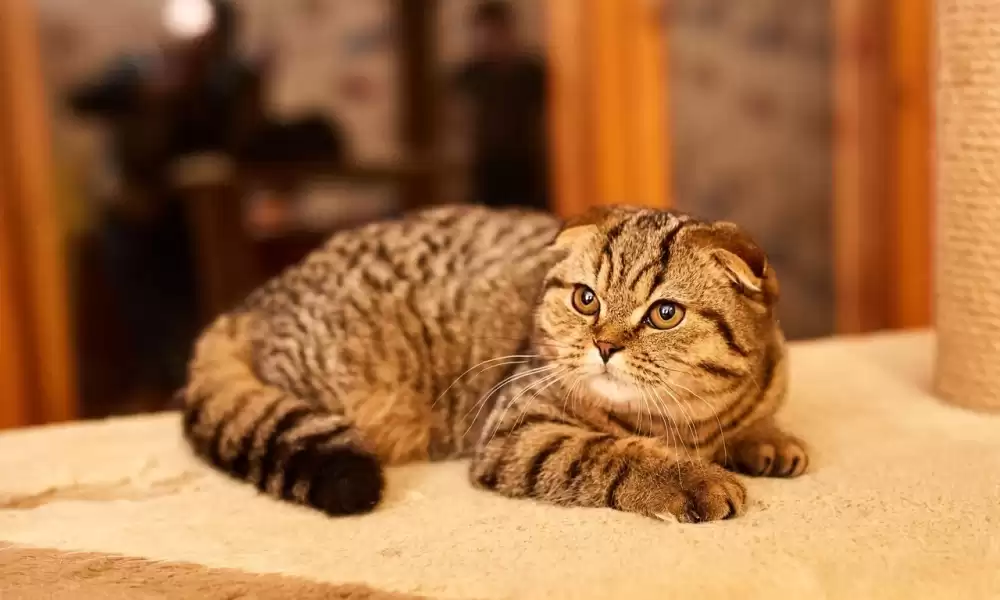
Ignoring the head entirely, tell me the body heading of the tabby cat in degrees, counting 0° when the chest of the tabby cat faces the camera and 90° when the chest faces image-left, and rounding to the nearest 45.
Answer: approximately 315°

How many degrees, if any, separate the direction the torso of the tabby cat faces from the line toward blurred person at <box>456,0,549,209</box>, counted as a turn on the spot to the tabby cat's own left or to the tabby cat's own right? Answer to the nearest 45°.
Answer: approximately 135° to the tabby cat's own left

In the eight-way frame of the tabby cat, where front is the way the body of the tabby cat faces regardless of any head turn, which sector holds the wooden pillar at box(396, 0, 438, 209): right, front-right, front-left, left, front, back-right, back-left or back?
back-left

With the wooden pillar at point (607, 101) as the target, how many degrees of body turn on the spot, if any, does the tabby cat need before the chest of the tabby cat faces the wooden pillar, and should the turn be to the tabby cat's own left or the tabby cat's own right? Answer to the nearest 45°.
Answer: approximately 135° to the tabby cat's own left

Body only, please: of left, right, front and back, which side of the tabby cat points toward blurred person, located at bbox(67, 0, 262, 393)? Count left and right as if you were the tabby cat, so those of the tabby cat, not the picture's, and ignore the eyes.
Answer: back

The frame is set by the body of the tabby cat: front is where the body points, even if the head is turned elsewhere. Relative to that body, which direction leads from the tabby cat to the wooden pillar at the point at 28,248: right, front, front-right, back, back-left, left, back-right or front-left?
back
